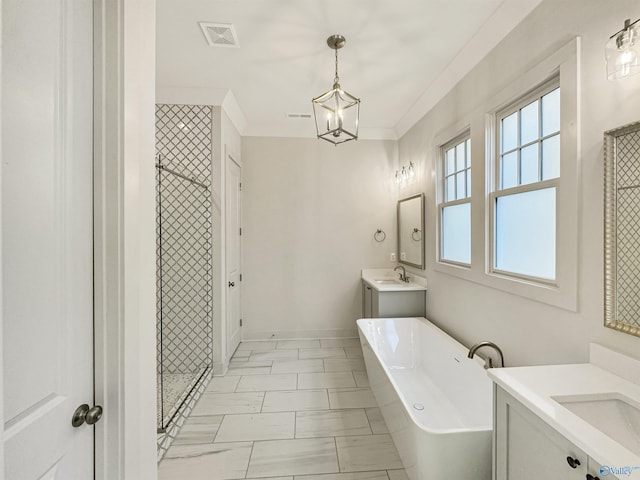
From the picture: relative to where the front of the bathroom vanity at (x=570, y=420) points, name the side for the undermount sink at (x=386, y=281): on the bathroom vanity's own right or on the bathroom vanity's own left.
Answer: on the bathroom vanity's own right

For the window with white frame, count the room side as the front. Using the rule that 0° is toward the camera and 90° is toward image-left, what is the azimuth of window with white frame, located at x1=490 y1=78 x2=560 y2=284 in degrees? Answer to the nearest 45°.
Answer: approximately 45°

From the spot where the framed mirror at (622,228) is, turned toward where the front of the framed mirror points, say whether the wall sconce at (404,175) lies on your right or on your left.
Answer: on your right

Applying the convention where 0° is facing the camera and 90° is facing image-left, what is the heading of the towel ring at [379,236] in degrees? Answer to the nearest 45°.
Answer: approximately 0°

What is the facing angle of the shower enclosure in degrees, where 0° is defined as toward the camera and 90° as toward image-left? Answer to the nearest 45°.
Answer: approximately 270°

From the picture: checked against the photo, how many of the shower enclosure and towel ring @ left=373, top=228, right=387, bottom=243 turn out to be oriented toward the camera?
1

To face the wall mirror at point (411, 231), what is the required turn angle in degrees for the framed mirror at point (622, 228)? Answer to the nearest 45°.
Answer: approximately 90° to its right

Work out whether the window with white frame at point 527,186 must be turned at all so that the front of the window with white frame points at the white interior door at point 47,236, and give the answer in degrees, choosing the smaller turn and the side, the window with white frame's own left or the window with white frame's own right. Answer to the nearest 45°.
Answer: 0° — it already faces it

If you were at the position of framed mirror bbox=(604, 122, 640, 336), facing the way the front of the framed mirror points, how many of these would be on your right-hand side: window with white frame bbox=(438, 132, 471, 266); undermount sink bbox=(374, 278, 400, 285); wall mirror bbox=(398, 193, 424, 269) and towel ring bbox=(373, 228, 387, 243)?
4

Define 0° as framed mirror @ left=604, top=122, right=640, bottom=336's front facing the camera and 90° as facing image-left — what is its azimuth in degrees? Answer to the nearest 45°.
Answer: approximately 45°

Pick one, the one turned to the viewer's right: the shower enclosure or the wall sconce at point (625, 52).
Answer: the shower enclosure
